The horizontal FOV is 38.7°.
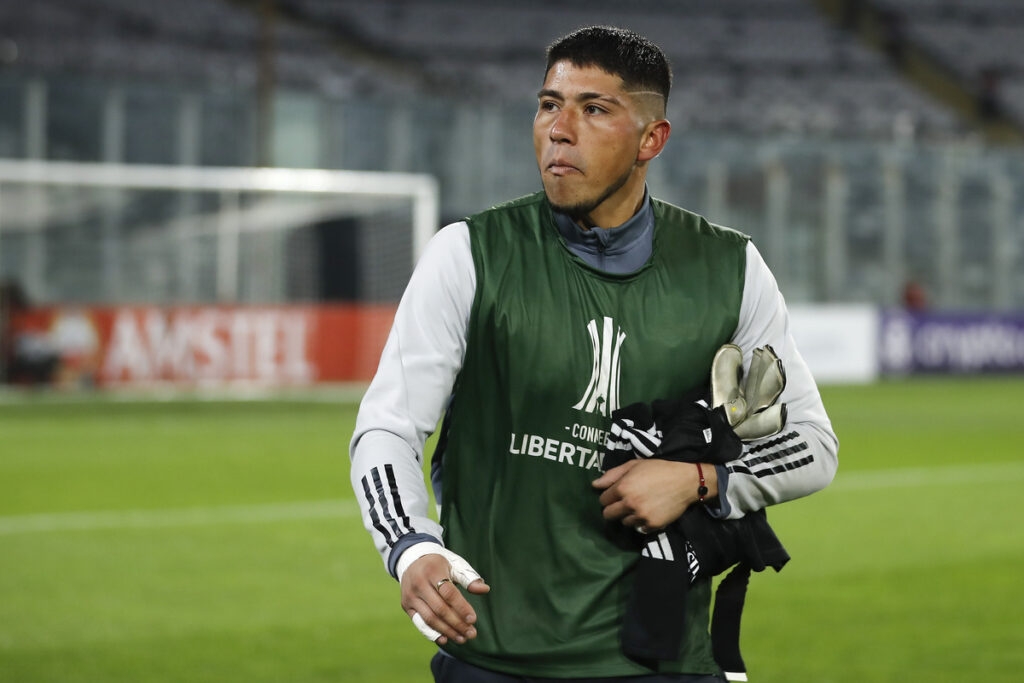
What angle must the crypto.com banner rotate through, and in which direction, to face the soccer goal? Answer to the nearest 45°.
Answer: approximately 45° to its right

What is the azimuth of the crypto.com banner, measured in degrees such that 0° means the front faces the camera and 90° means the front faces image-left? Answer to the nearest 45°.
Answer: approximately 0°

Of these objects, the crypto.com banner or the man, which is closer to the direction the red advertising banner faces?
the man

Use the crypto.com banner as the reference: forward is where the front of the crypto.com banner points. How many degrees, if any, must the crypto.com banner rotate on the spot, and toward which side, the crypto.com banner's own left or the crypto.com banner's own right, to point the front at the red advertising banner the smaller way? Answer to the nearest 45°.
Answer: approximately 45° to the crypto.com banner's own right

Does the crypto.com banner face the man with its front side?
yes
